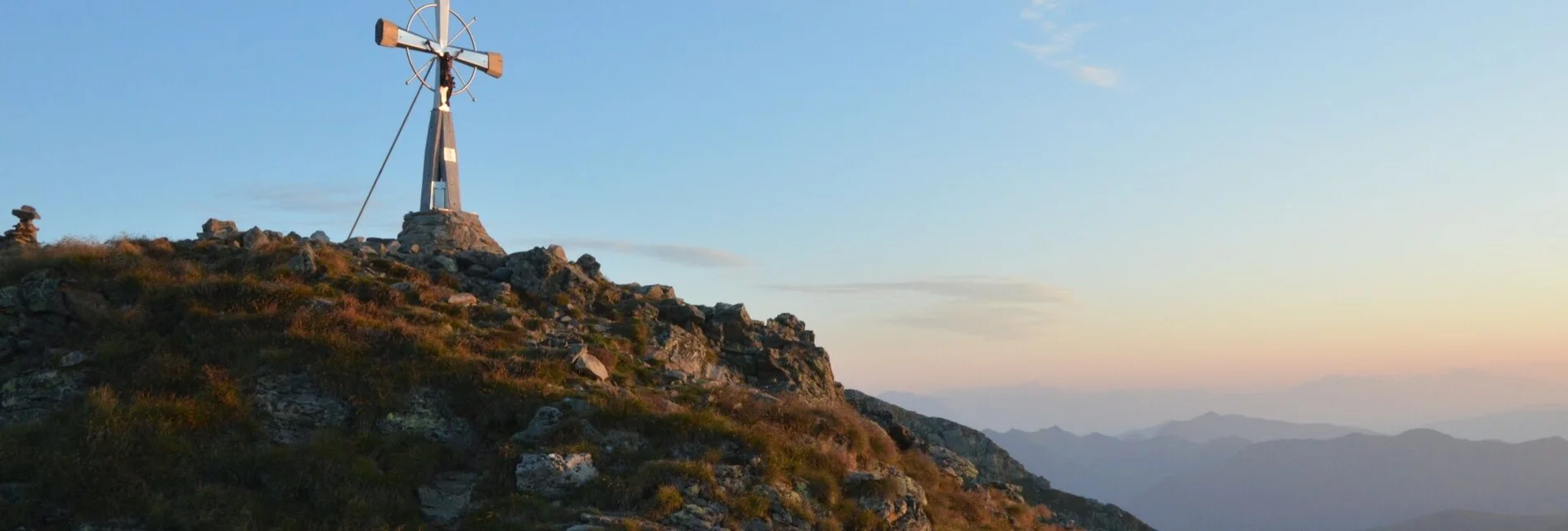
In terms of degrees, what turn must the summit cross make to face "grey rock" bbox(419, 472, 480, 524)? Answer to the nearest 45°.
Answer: approximately 45° to its right

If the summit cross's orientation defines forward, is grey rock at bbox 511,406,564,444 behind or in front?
in front

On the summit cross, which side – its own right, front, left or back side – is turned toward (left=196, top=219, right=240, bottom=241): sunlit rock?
right

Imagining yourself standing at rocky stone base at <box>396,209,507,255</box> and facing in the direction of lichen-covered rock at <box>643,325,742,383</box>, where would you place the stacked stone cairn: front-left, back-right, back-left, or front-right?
back-right

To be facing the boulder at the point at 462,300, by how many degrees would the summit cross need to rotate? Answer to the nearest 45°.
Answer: approximately 45° to its right

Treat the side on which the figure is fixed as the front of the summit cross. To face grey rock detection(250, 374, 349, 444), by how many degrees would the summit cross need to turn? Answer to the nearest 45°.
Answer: approximately 45° to its right

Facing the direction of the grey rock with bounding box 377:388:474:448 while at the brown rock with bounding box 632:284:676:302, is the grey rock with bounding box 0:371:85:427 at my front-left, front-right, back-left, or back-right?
front-right

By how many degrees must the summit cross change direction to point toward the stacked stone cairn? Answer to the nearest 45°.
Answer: approximately 135° to its right

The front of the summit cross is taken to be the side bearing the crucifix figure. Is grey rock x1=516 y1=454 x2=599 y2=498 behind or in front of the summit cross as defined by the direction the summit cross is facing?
in front

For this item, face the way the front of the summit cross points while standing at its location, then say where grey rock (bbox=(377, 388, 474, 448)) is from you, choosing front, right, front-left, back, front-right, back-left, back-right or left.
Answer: front-right

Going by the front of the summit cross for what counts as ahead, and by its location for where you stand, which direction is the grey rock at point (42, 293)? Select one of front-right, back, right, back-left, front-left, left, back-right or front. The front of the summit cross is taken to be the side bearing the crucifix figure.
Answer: right
